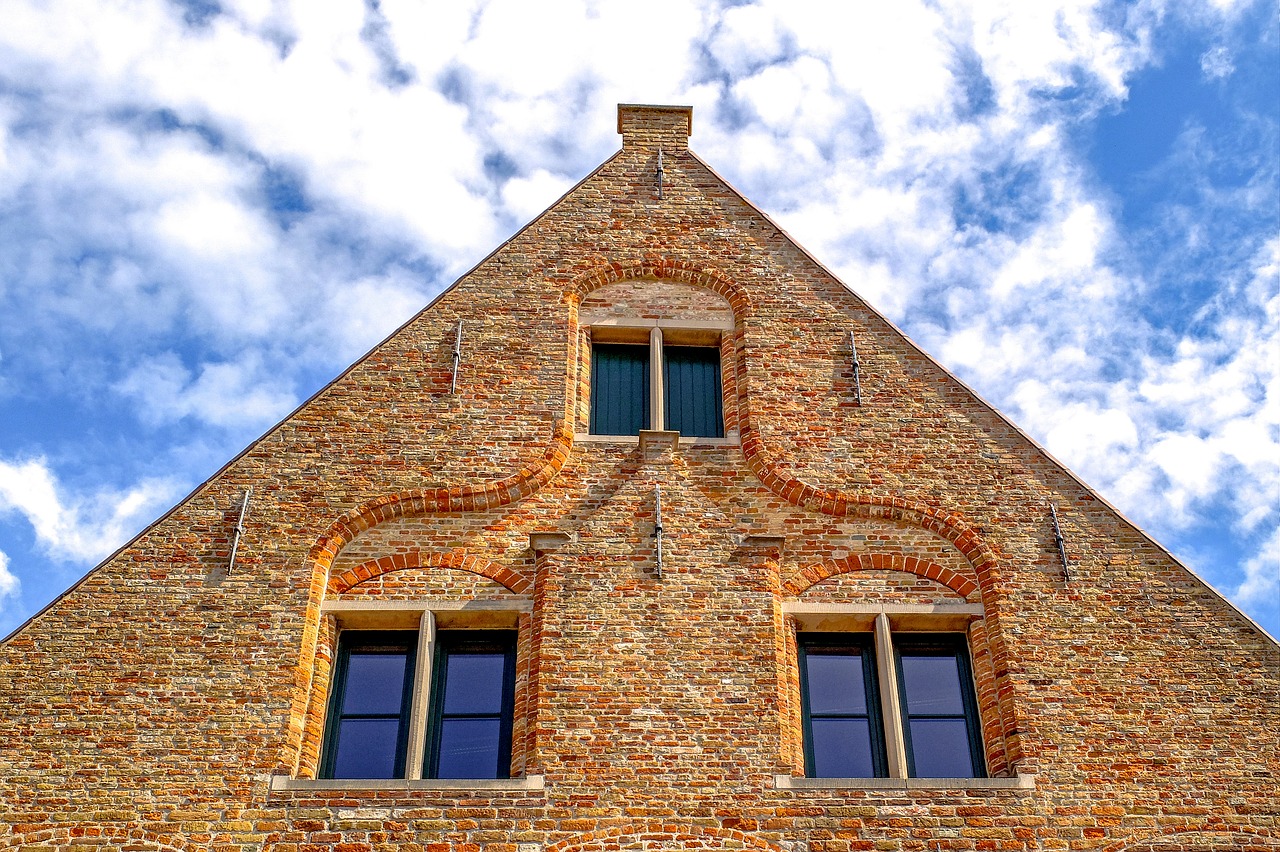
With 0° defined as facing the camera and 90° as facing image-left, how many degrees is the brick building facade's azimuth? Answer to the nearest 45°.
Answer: approximately 0°
